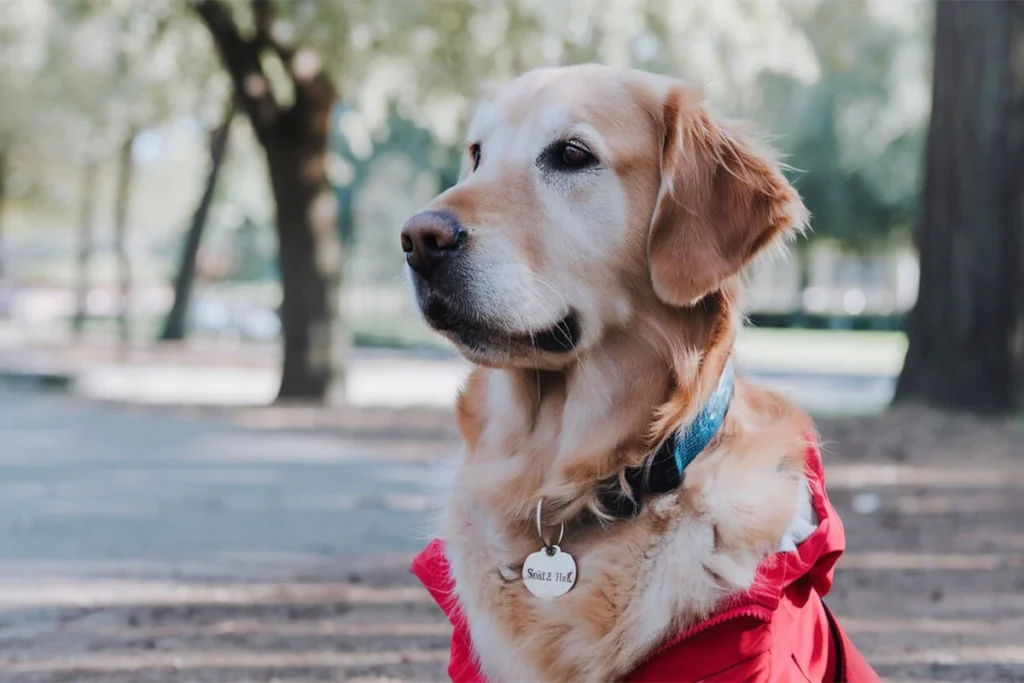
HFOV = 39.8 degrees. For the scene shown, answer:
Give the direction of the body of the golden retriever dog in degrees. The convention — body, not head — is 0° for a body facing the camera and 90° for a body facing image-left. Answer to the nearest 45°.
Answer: approximately 45°

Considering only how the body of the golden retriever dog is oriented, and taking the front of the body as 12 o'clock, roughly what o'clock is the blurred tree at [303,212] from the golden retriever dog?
The blurred tree is roughly at 4 o'clock from the golden retriever dog.

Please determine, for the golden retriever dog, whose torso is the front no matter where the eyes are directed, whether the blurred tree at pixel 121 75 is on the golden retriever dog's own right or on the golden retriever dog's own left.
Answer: on the golden retriever dog's own right

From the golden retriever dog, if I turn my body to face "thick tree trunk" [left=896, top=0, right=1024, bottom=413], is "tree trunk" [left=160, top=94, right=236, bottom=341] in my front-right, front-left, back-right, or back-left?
front-left

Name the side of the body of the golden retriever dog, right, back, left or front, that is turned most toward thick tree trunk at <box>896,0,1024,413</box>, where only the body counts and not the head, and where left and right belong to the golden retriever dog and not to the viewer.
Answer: back
